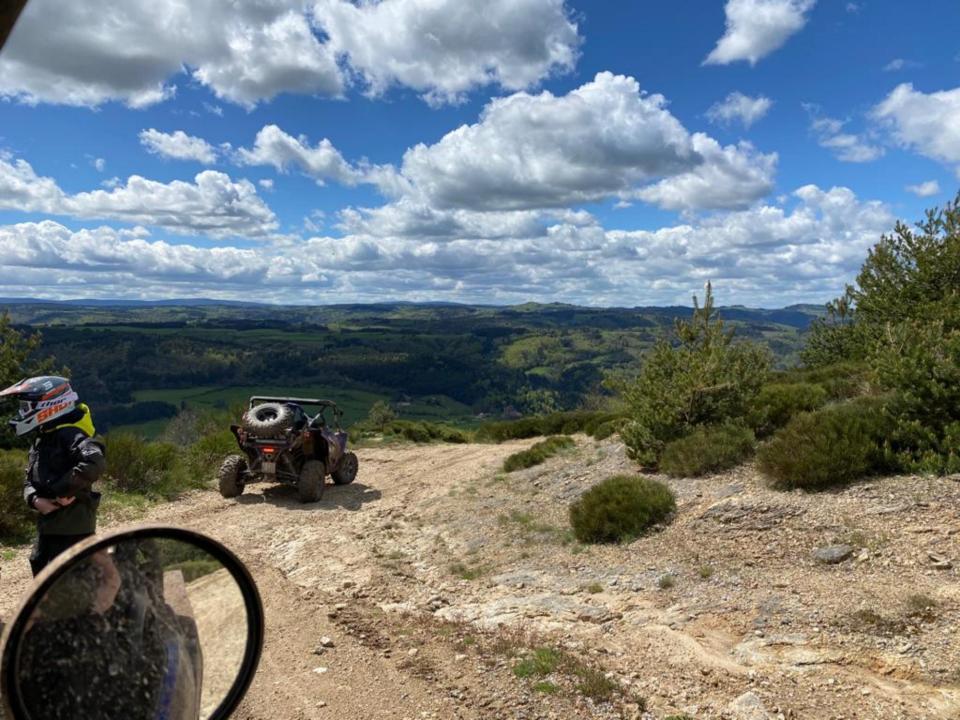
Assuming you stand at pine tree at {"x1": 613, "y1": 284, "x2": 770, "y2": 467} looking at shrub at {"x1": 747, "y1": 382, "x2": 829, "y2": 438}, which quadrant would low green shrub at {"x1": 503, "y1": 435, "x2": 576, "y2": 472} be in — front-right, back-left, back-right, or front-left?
back-left

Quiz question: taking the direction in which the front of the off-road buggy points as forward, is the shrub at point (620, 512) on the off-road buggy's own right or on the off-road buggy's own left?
on the off-road buggy's own right

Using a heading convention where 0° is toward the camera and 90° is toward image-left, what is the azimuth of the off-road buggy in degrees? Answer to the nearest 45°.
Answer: approximately 225°

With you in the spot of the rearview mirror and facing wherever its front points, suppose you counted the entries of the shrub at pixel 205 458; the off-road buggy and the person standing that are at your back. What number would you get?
3

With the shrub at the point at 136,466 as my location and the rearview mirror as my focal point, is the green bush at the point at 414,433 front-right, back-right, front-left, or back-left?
back-left

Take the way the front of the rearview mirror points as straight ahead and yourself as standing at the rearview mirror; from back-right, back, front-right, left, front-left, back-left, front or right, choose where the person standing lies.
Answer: back

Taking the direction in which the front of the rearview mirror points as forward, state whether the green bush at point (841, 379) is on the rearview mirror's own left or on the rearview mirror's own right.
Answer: on the rearview mirror's own left

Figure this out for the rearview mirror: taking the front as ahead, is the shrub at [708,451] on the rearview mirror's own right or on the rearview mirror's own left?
on the rearview mirror's own left

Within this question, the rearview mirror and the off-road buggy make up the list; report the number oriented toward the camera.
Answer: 1

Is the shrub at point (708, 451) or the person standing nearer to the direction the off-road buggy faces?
the shrub

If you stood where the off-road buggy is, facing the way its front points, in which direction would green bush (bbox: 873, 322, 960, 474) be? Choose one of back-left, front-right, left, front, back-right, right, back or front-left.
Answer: right

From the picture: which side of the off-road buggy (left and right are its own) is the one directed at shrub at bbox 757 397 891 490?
right

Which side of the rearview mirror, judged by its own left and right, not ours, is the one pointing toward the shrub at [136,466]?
back

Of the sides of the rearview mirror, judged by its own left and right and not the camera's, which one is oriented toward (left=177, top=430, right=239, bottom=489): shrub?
back

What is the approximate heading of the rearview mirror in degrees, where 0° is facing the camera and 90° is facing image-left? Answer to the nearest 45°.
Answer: approximately 0°
